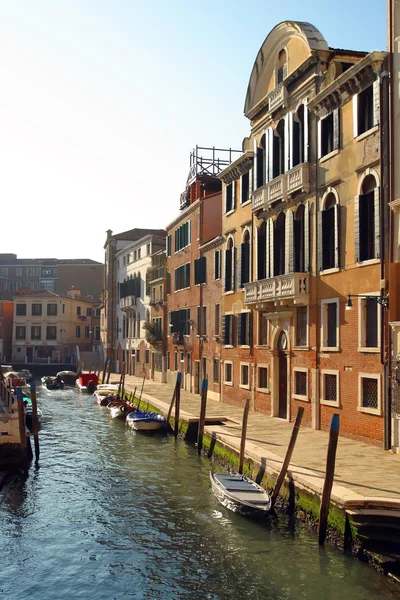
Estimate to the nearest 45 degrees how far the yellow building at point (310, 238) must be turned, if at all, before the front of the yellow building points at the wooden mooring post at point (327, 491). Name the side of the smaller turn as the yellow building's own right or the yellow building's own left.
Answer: approximately 45° to the yellow building's own left

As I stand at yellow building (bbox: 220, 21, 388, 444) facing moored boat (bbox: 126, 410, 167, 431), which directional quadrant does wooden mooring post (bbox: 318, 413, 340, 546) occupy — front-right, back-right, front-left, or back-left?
back-left

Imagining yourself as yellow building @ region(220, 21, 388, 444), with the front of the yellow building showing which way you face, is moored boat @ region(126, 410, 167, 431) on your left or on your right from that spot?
on your right

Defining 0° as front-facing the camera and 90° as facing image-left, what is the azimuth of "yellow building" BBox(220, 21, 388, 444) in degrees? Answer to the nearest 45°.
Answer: approximately 45°

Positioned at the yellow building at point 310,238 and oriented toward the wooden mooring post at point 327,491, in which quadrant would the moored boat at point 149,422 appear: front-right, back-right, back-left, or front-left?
back-right
